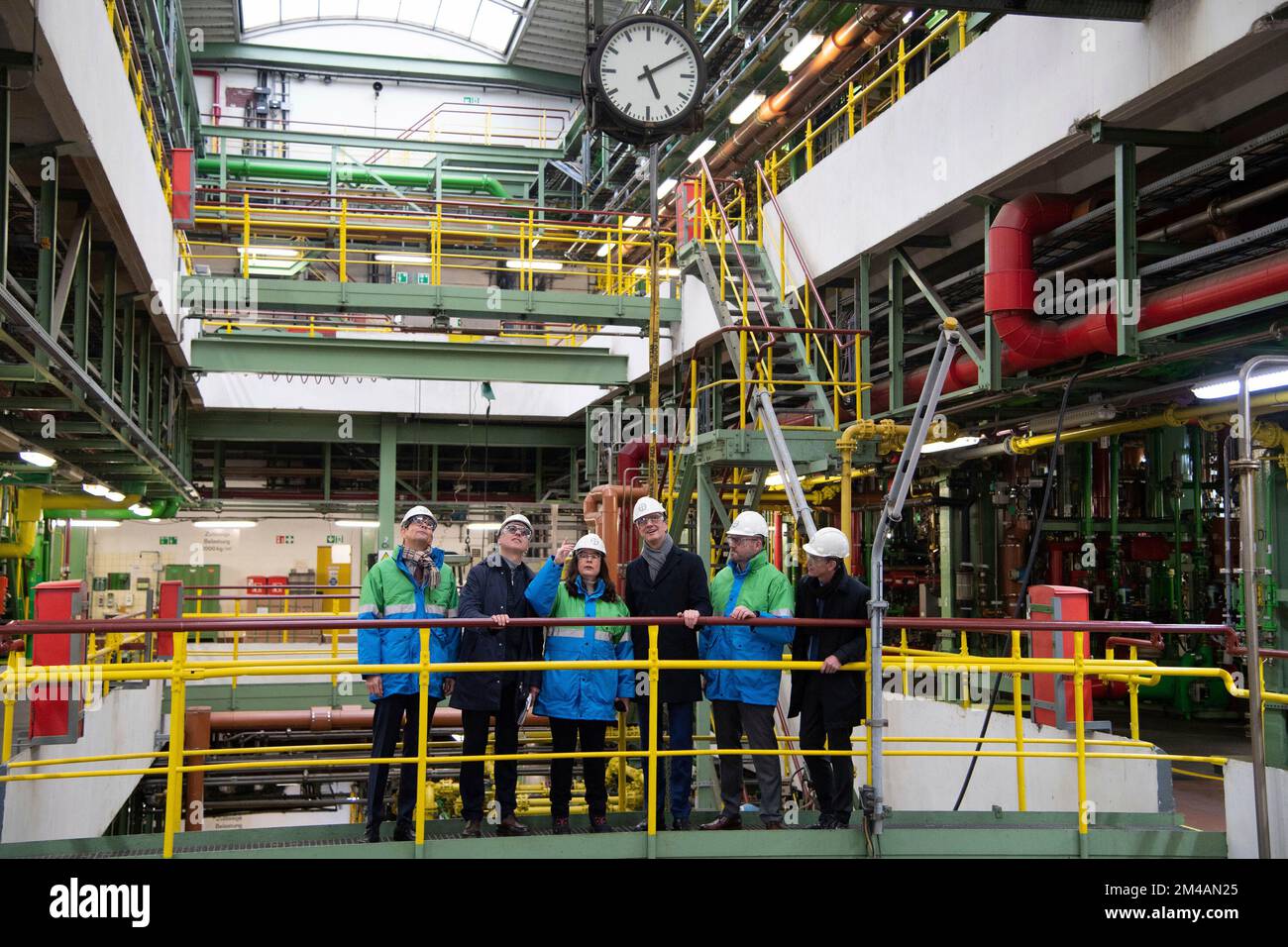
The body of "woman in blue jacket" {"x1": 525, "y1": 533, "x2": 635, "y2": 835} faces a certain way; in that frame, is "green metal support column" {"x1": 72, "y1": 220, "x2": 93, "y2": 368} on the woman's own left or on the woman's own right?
on the woman's own right

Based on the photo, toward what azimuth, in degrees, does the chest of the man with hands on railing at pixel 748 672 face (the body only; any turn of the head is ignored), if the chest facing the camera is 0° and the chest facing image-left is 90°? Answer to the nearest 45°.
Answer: approximately 45°

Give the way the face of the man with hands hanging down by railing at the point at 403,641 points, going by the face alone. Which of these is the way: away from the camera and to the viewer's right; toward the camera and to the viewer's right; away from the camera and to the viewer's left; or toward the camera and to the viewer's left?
toward the camera and to the viewer's right

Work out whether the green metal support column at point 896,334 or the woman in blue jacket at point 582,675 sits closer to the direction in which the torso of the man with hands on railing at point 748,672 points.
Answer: the woman in blue jacket

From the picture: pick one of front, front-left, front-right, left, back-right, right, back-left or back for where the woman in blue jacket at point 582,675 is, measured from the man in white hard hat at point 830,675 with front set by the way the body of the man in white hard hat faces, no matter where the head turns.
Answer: front-right

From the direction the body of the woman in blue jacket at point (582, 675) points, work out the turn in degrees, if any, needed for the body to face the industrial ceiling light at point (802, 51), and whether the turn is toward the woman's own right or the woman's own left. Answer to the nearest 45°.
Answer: approximately 180°

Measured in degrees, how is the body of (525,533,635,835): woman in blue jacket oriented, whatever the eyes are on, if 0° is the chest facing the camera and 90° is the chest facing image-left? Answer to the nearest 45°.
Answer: approximately 0°

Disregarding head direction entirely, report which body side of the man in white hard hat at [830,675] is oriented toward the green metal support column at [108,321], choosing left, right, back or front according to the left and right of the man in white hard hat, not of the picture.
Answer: right

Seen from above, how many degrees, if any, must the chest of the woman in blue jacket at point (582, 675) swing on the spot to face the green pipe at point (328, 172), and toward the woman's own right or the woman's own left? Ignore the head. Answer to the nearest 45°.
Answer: approximately 180°

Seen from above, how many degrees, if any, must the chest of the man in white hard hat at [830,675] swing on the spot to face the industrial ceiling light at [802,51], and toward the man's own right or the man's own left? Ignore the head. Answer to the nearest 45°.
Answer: approximately 135° to the man's own right
